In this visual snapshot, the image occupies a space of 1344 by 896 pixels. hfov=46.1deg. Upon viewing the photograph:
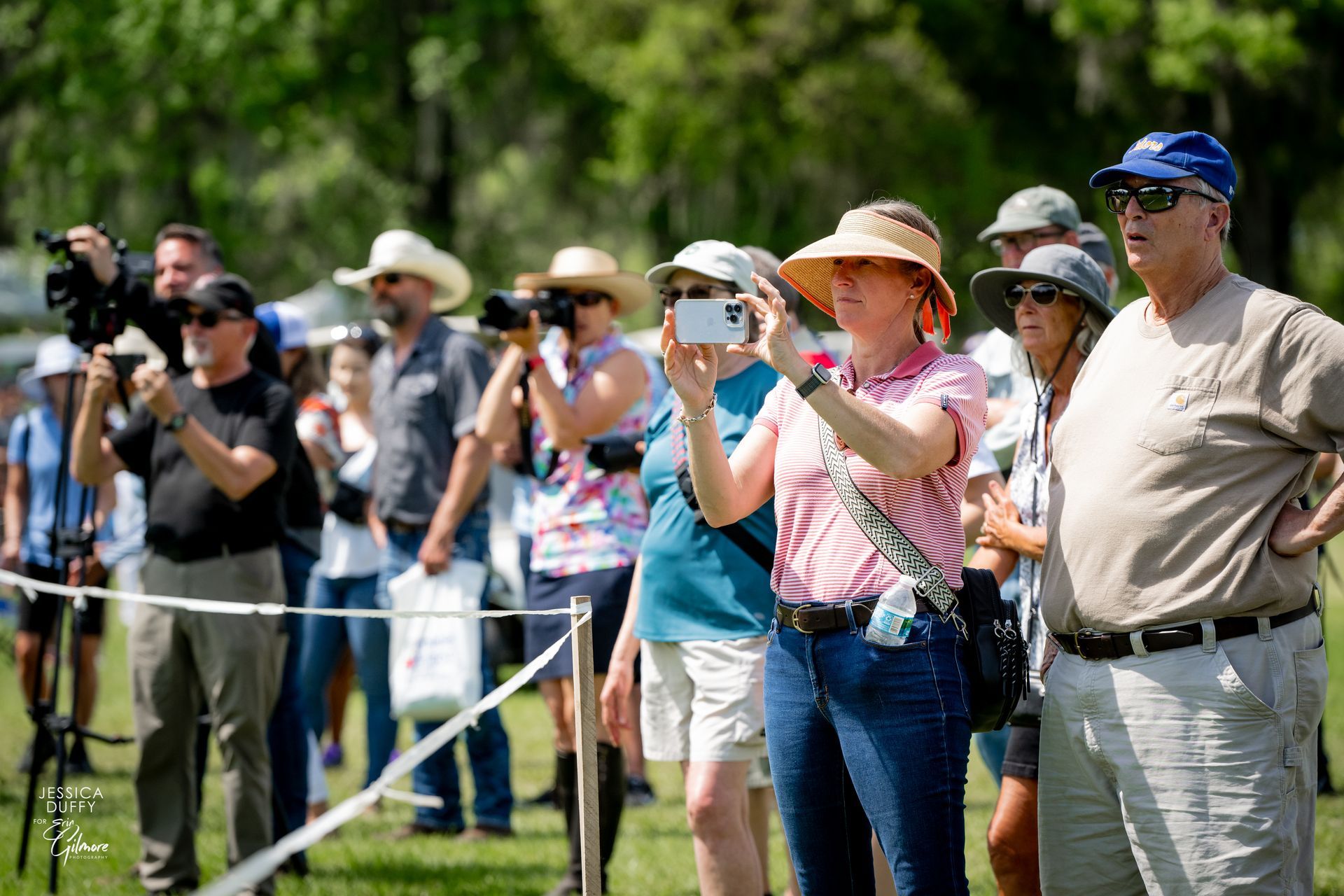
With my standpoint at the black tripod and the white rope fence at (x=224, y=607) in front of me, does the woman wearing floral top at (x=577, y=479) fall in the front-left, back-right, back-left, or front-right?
front-left

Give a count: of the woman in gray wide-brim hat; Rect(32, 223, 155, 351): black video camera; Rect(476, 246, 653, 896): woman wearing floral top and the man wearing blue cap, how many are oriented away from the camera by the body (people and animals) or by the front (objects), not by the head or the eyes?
0

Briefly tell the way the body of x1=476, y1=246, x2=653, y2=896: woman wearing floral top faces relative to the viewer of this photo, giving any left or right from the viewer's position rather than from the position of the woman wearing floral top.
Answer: facing the viewer and to the left of the viewer

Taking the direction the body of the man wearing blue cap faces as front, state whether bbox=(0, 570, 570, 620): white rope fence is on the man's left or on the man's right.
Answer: on the man's right

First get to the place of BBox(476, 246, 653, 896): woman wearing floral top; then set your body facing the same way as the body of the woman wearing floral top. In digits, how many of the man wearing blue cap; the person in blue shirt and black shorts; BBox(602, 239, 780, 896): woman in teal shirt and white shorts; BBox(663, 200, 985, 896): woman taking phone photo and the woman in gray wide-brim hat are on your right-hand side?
1

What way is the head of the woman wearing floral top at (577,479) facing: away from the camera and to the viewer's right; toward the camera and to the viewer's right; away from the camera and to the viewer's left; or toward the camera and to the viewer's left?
toward the camera and to the viewer's left

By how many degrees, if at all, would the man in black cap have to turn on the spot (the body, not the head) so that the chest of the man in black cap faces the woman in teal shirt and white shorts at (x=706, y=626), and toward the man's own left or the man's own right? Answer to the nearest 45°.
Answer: approximately 90° to the man's own left

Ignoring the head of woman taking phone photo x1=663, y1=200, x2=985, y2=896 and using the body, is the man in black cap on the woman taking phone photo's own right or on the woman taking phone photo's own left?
on the woman taking phone photo's own right
